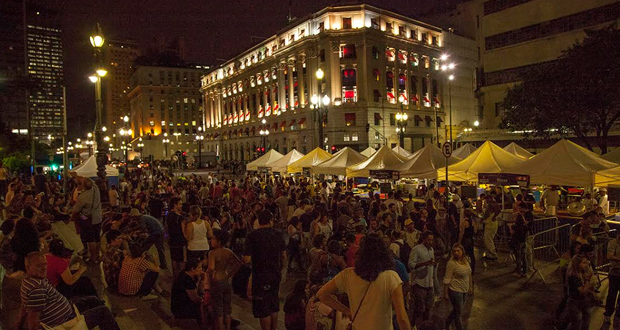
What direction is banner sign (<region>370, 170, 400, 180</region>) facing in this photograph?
toward the camera

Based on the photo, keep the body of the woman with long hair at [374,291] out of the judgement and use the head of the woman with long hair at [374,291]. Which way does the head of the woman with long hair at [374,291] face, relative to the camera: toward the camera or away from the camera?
away from the camera

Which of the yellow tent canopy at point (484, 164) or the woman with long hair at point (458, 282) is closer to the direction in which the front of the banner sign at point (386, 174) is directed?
the woman with long hair

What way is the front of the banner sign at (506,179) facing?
toward the camera

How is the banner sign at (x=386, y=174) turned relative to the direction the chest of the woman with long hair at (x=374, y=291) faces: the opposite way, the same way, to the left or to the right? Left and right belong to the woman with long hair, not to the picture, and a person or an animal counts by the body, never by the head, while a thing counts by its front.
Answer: the opposite way

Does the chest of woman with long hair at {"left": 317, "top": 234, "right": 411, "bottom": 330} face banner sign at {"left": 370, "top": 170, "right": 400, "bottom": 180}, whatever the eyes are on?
yes

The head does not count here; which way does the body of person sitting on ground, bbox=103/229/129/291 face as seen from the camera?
to the viewer's right

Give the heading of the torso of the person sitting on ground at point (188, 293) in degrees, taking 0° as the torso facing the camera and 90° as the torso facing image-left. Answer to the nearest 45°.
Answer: approximately 270°

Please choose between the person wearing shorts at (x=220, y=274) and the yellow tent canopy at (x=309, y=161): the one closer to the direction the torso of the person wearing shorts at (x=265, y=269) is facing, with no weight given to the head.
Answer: the yellow tent canopy

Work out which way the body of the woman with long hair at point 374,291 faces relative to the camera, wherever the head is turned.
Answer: away from the camera

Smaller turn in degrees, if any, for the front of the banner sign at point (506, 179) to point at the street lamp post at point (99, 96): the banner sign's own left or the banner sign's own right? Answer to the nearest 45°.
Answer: approximately 90° to the banner sign's own right
